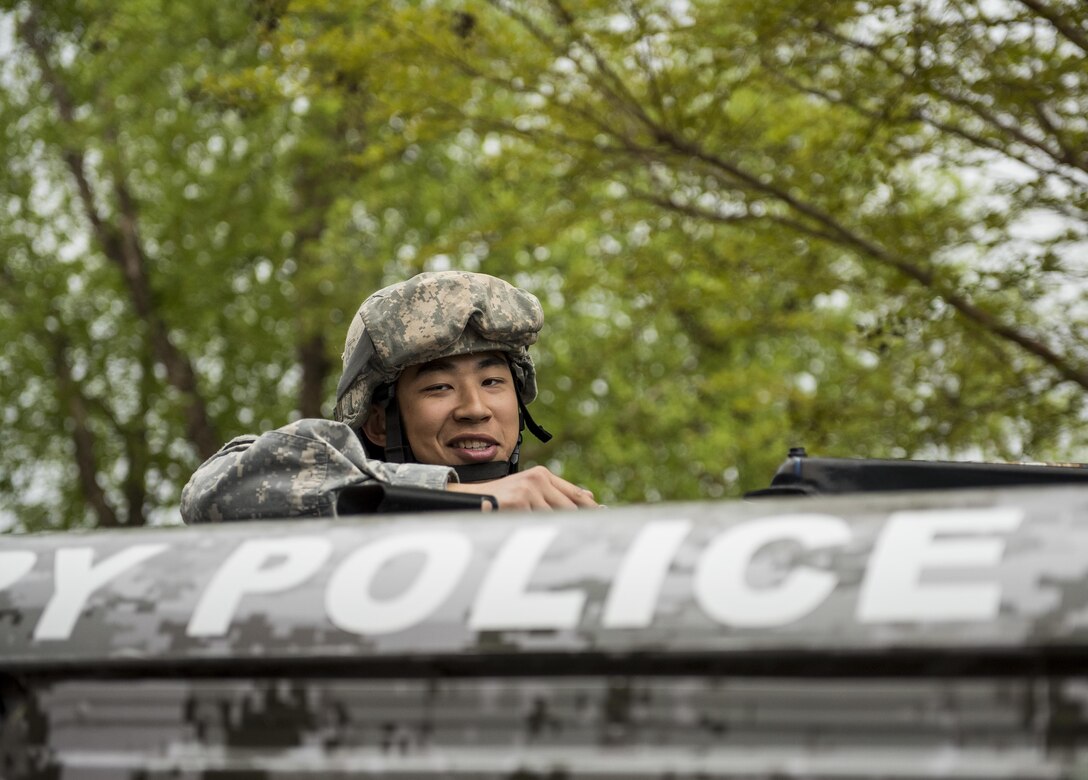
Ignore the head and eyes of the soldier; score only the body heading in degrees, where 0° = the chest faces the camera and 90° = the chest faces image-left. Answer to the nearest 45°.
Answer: approximately 315°
